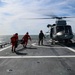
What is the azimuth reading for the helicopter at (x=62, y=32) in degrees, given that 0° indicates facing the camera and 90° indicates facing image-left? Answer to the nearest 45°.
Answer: approximately 0°
